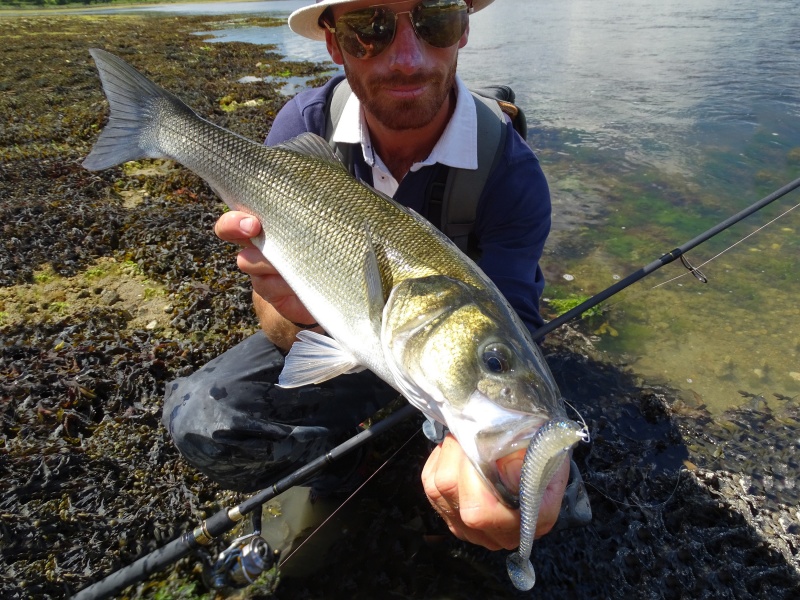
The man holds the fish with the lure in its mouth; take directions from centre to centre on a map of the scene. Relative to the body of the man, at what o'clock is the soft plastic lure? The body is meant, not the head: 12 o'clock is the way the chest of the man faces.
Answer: The soft plastic lure is roughly at 12 o'clock from the man.

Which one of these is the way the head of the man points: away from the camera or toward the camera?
toward the camera

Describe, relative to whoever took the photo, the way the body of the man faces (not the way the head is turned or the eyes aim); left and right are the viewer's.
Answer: facing the viewer
